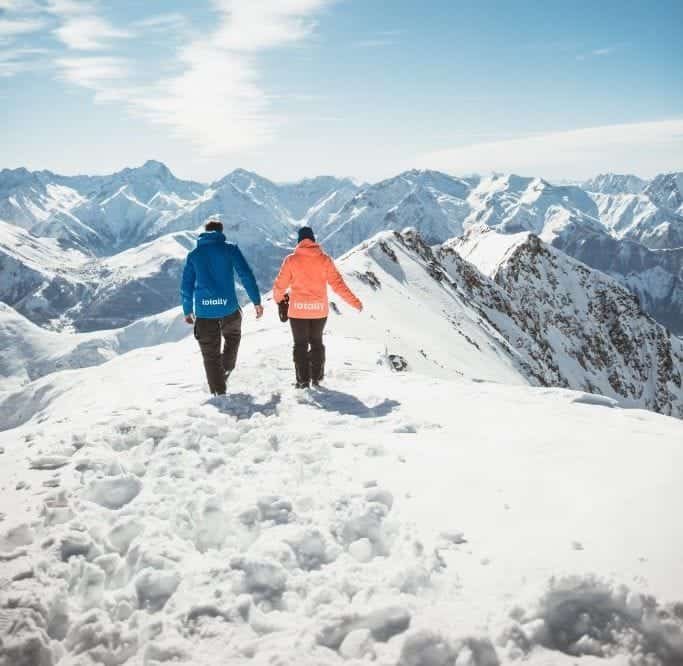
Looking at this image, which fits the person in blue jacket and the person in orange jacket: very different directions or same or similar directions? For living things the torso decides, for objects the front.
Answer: same or similar directions

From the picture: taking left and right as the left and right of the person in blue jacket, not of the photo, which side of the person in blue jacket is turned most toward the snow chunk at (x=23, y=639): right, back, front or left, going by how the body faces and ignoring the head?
back

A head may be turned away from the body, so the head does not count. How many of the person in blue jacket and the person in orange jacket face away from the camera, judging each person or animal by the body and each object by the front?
2

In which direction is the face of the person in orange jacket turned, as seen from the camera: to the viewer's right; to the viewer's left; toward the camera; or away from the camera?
away from the camera

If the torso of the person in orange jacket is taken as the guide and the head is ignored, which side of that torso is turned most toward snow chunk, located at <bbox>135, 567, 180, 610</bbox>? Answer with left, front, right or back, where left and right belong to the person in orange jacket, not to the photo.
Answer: back

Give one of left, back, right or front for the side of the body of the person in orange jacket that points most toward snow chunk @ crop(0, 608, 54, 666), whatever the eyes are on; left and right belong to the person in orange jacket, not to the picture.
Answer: back

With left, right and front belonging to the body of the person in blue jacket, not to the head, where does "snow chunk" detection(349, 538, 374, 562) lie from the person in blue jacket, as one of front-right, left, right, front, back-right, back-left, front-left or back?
back

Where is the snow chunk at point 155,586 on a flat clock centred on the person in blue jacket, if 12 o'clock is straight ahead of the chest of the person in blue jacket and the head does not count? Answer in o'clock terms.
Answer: The snow chunk is roughly at 6 o'clock from the person in blue jacket.

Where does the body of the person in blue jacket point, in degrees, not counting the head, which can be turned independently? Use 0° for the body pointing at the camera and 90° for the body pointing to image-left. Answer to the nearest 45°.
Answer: approximately 180°

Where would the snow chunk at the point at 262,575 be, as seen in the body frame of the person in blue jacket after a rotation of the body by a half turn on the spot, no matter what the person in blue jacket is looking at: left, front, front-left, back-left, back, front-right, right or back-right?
front

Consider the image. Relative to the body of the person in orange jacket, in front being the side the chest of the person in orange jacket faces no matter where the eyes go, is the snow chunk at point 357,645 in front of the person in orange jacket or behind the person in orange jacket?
behind

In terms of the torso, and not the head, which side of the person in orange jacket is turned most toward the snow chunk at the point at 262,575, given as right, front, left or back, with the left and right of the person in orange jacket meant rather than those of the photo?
back

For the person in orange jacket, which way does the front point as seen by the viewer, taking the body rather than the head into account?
away from the camera
